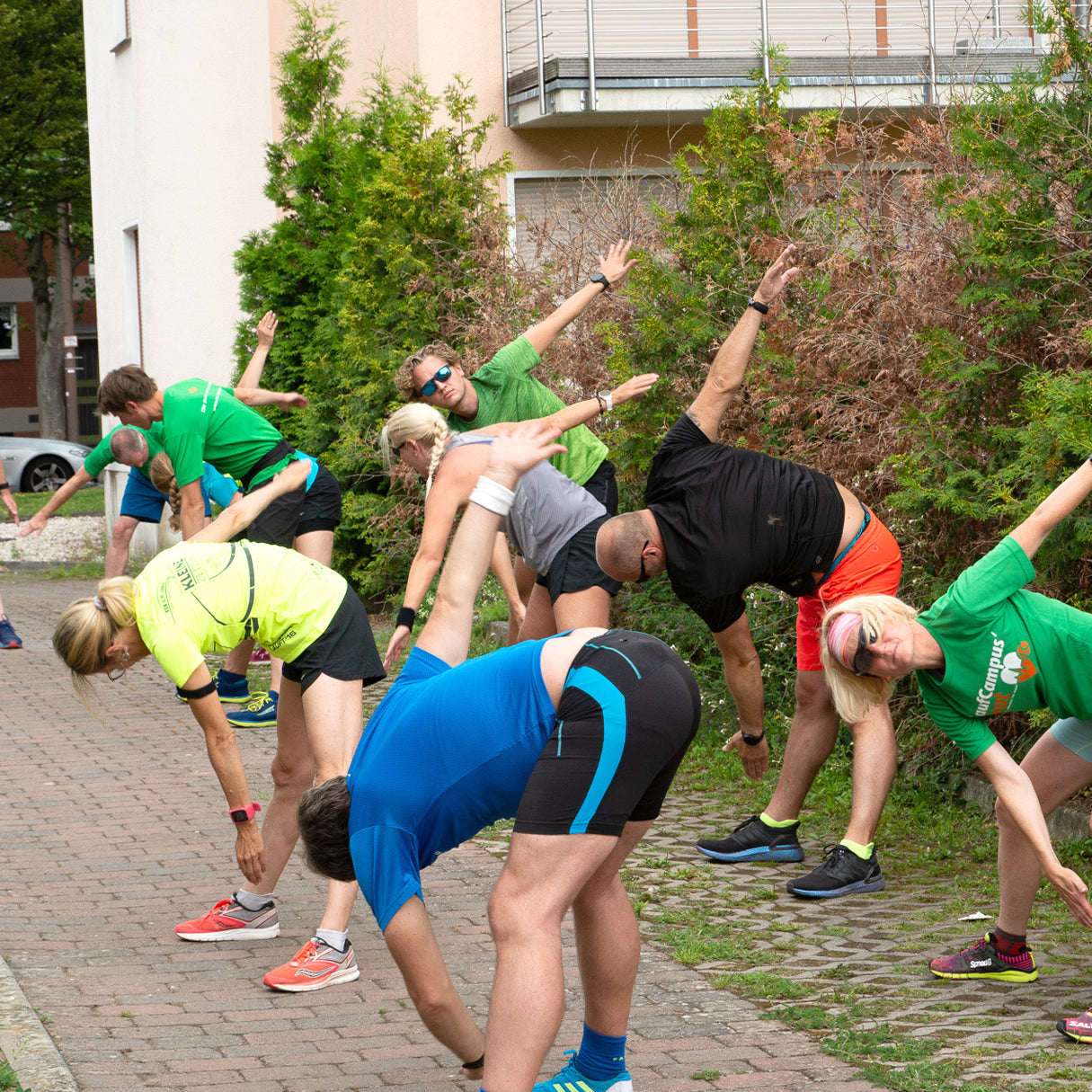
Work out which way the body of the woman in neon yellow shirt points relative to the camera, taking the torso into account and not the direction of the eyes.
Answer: to the viewer's left

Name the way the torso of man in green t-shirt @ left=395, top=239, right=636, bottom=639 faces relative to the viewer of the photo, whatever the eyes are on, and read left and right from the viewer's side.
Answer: facing the viewer and to the left of the viewer

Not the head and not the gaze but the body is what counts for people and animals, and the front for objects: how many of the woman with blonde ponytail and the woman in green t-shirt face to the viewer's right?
0

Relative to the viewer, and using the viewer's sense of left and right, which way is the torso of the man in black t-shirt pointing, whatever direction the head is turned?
facing to the left of the viewer
